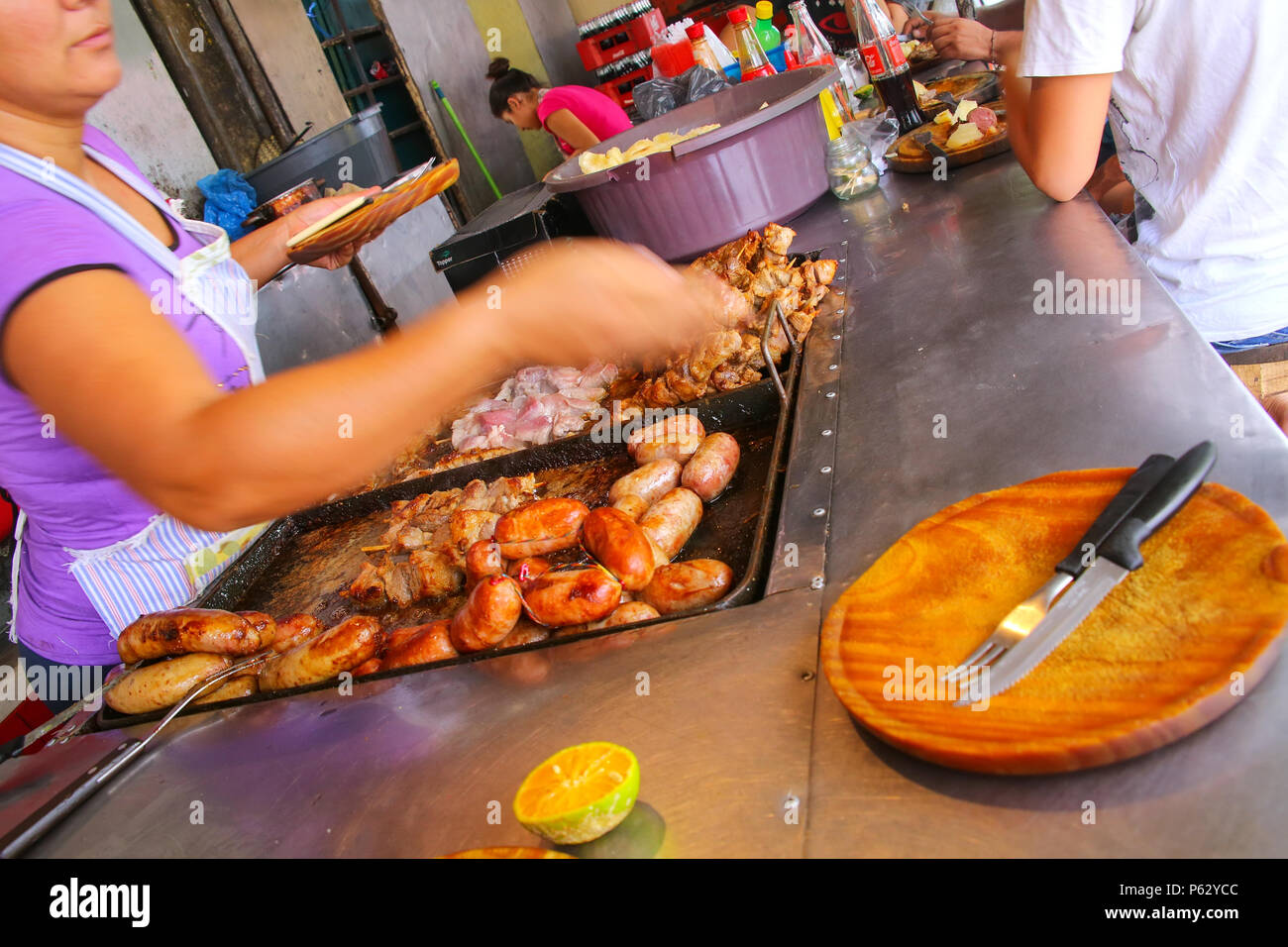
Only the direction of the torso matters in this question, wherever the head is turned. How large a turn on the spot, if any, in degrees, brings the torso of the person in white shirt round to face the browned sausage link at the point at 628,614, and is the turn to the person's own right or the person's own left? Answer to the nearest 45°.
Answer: approximately 90° to the person's own left

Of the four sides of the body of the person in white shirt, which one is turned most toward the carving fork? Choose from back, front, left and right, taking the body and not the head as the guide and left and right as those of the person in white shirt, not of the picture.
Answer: left

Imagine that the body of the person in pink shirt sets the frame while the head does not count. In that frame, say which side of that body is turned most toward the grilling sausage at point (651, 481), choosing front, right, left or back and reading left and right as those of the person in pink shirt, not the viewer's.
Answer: left

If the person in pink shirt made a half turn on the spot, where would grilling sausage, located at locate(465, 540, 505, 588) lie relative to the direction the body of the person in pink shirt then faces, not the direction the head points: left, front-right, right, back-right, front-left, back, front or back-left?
right

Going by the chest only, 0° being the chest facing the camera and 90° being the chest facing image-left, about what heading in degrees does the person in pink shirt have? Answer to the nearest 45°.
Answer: approximately 90°

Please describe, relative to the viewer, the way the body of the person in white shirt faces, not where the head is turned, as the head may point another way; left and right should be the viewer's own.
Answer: facing away from the viewer and to the left of the viewer

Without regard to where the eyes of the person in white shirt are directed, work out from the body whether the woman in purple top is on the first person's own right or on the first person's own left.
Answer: on the first person's own left

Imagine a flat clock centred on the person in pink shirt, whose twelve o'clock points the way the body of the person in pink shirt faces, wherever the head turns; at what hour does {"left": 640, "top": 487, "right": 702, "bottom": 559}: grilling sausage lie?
The grilling sausage is roughly at 9 o'clock from the person in pink shirt.

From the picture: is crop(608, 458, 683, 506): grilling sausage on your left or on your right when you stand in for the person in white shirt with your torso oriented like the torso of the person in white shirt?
on your left

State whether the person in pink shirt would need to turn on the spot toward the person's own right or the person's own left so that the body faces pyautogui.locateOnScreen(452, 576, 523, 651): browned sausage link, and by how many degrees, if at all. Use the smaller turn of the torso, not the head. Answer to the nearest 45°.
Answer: approximately 90° to the person's own left

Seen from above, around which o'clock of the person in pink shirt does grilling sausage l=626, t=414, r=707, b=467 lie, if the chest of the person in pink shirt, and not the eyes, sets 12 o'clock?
The grilling sausage is roughly at 9 o'clock from the person in pink shirt.

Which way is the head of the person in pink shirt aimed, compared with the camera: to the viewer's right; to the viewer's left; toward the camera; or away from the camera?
to the viewer's left

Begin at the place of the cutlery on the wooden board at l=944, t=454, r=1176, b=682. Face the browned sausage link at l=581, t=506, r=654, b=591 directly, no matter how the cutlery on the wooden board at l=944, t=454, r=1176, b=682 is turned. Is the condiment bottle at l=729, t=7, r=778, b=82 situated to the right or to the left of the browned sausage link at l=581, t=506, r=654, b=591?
right
